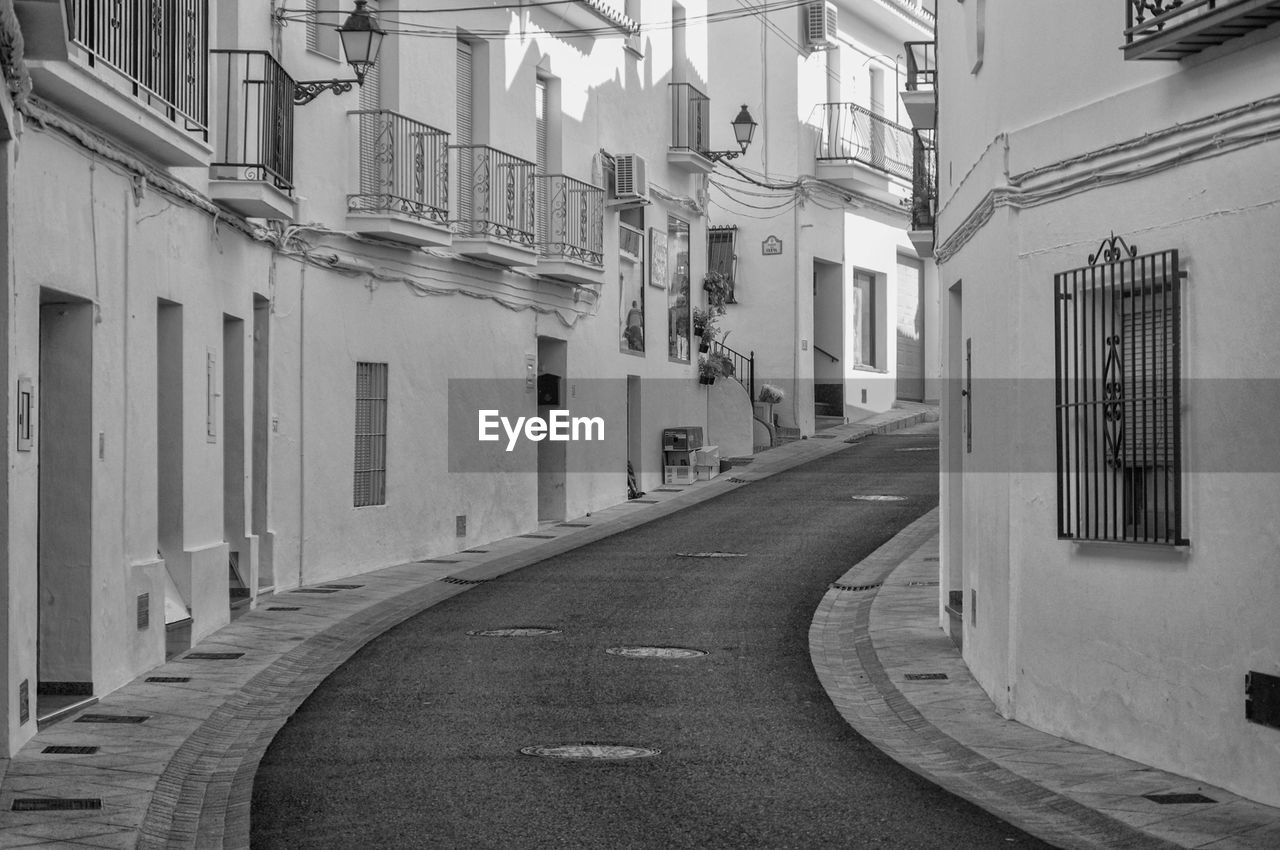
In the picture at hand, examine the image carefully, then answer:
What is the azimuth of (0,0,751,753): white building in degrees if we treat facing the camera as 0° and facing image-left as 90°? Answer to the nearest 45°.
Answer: approximately 315°

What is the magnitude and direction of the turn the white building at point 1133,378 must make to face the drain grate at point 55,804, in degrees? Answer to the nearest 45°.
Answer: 0° — it already faces it

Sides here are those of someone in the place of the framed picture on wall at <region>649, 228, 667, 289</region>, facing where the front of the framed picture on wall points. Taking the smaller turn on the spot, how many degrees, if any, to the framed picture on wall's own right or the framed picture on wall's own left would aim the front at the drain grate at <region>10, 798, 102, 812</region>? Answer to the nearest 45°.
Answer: approximately 45° to the framed picture on wall's own right

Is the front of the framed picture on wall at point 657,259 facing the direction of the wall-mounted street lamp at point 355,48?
no

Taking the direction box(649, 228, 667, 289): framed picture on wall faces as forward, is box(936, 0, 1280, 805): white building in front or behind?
in front

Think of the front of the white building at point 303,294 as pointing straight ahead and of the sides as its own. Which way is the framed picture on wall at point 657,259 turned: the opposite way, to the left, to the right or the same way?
the same way

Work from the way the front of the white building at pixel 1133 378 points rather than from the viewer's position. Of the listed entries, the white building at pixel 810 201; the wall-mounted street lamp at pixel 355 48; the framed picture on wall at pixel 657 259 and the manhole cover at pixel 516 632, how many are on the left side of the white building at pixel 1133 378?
0

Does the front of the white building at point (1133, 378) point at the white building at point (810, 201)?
no

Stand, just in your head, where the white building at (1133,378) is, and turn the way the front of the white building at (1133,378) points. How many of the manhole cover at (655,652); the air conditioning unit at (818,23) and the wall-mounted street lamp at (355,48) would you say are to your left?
0

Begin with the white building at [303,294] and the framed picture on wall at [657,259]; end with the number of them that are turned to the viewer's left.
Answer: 0

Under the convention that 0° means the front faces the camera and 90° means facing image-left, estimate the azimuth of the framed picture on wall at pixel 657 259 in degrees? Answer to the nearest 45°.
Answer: approximately 315°

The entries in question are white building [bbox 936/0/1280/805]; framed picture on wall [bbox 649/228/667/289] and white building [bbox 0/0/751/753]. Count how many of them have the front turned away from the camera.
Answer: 0

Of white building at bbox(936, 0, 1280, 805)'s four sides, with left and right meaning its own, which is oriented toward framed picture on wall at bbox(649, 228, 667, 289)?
right
